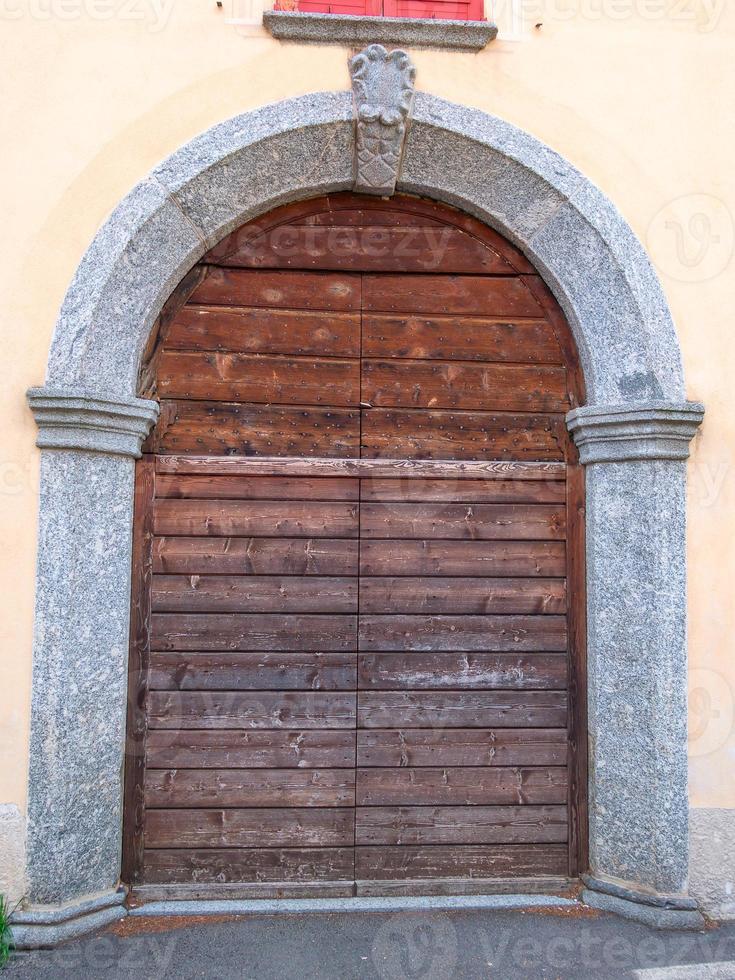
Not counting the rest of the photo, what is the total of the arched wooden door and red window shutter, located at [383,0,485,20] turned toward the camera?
2

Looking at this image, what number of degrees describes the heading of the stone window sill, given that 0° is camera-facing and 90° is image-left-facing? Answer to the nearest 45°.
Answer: approximately 0°

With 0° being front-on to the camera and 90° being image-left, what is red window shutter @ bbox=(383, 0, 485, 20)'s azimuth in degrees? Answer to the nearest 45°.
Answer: approximately 0°
